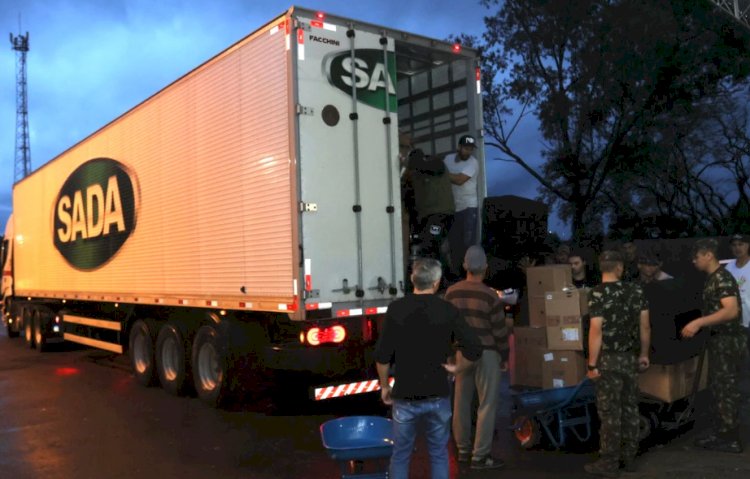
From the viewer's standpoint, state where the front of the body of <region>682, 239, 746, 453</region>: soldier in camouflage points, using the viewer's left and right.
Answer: facing to the left of the viewer

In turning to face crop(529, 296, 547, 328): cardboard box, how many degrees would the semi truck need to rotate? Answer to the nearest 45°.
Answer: approximately 135° to its right

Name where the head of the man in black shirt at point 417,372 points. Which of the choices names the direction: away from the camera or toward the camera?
away from the camera

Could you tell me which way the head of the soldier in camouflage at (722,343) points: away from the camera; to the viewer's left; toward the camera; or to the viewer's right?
to the viewer's left

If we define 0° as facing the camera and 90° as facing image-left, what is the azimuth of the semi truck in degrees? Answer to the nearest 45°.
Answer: approximately 135°

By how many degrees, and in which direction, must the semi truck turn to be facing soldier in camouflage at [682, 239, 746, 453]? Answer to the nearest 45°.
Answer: approximately 180°

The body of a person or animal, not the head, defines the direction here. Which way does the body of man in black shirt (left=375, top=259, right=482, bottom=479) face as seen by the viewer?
away from the camera

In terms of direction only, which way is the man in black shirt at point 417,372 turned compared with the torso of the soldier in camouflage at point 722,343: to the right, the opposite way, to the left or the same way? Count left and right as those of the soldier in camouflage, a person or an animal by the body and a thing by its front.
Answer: to the right

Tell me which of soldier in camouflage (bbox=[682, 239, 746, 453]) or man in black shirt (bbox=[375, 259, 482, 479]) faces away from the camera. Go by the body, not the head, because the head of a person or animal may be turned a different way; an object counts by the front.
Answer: the man in black shirt

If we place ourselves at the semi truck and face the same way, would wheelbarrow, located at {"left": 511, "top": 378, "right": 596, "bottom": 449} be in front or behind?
behind

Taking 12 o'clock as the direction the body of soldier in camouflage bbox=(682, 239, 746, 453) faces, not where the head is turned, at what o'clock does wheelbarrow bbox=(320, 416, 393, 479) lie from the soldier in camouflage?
The wheelbarrow is roughly at 10 o'clock from the soldier in camouflage.

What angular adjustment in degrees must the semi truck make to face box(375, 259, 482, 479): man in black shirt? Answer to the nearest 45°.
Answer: approximately 135° to its left

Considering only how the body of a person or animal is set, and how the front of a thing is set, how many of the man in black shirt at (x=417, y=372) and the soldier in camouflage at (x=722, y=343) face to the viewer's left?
1

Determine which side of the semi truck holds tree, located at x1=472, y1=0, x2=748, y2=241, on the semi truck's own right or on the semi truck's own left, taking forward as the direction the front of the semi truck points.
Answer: on the semi truck's own right

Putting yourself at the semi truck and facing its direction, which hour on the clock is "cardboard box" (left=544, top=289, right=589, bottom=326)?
The cardboard box is roughly at 5 o'clock from the semi truck.
